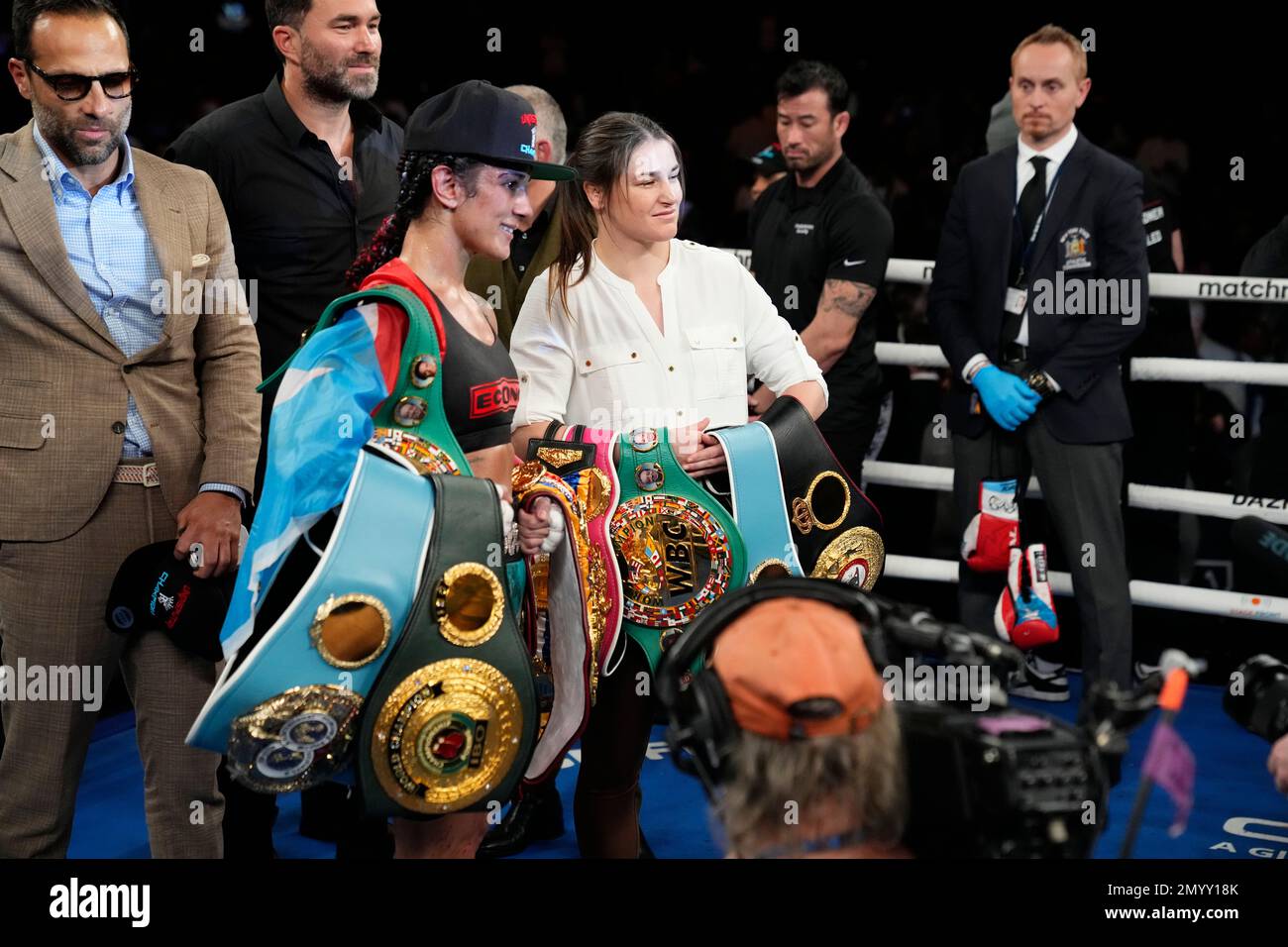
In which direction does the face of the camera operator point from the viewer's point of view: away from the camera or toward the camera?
away from the camera

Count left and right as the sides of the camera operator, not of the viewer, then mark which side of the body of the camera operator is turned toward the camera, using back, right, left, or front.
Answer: back

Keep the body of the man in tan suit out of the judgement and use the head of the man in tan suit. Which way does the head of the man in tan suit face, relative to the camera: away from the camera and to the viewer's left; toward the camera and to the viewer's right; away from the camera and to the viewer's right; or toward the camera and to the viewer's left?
toward the camera and to the viewer's right

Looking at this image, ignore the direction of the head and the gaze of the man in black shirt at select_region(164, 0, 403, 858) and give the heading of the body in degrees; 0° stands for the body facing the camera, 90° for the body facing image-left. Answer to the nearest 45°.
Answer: approximately 315°

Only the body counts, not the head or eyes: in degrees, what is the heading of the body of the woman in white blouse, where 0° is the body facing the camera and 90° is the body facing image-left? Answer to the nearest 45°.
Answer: approximately 0°

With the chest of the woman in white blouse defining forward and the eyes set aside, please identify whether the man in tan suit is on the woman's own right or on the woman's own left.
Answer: on the woman's own right

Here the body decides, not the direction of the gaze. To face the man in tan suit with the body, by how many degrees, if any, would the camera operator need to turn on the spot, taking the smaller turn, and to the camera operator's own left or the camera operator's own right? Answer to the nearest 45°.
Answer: approximately 45° to the camera operator's own left

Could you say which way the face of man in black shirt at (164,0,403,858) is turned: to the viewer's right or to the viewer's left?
to the viewer's right

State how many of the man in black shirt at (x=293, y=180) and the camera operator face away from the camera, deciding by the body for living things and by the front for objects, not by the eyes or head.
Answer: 1
